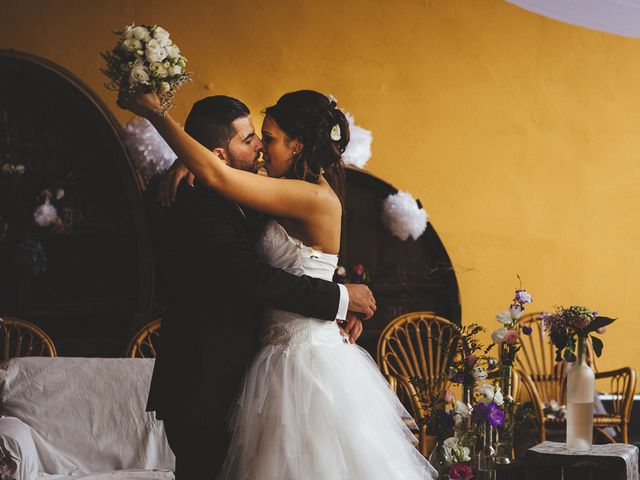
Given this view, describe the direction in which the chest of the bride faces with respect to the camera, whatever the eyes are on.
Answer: to the viewer's left

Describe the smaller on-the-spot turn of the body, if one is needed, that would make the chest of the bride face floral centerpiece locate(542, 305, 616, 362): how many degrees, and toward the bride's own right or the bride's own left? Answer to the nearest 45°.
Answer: approximately 135° to the bride's own right

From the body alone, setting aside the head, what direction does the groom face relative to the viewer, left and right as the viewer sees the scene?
facing to the right of the viewer

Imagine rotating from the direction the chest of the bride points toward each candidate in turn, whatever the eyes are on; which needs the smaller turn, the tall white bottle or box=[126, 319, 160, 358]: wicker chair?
the wicker chair

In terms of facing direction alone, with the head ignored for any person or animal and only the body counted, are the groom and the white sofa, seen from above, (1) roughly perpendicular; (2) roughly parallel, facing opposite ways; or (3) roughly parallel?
roughly perpendicular

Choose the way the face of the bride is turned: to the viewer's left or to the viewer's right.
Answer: to the viewer's left

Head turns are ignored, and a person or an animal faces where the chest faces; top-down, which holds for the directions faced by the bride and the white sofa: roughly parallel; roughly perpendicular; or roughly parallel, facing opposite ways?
roughly perpendicular

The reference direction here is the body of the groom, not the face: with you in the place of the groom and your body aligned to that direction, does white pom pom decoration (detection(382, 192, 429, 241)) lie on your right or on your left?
on your left

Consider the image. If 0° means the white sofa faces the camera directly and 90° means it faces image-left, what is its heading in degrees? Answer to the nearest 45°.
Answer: approximately 0°
